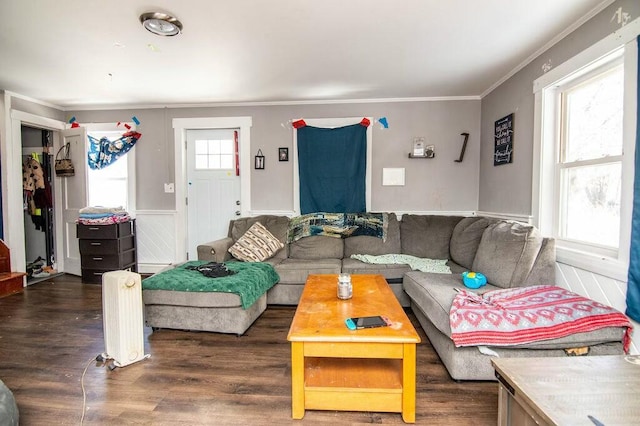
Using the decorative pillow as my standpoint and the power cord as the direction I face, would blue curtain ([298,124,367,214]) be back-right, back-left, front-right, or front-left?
back-left

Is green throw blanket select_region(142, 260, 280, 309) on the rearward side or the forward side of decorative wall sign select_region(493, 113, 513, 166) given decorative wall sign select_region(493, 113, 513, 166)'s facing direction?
on the forward side

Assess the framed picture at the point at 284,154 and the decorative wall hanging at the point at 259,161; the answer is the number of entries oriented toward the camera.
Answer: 2

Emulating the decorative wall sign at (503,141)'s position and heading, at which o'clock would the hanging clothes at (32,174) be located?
The hanging clothes is roughly at 1 o'clock from the decorative wall sign.

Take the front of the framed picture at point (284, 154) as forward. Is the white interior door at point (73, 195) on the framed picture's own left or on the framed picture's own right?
on the framed picture's own right

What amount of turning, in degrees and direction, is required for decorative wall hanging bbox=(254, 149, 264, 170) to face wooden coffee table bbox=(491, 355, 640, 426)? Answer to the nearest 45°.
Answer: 0° — it already faces it

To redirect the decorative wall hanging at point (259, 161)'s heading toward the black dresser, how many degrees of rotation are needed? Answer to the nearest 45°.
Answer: approximately 90° to its right

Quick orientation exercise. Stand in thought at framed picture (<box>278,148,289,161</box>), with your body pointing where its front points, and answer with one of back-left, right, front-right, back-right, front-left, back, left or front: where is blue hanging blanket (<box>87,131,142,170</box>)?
right

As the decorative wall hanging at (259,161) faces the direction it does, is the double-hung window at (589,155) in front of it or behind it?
in front

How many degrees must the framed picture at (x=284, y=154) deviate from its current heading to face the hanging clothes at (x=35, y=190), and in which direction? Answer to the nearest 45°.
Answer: approximately 90° to its right

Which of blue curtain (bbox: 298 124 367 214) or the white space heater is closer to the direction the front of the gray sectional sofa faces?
the white space heater

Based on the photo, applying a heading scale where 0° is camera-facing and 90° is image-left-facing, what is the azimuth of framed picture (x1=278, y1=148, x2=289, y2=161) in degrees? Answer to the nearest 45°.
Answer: approximately 0°
